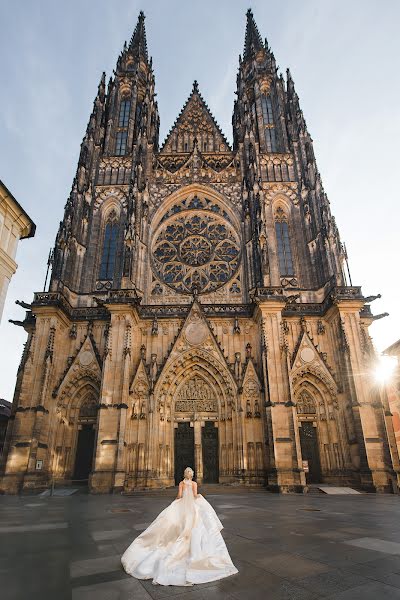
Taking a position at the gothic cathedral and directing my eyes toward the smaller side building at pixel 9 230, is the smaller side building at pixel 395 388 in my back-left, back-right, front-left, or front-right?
back-left

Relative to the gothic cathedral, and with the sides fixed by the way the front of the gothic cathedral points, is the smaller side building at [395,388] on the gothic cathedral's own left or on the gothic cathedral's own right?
on the gothic cathedral's own left

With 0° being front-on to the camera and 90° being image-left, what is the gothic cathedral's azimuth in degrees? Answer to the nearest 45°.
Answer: approximately 0°
